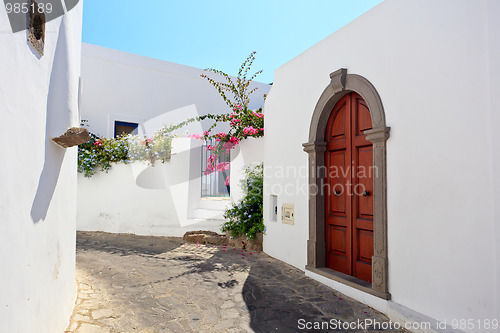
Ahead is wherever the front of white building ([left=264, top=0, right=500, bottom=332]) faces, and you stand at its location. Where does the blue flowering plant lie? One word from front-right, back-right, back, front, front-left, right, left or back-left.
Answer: right

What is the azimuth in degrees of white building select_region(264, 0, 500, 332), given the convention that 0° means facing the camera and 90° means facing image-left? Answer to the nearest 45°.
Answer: approximately 45°
